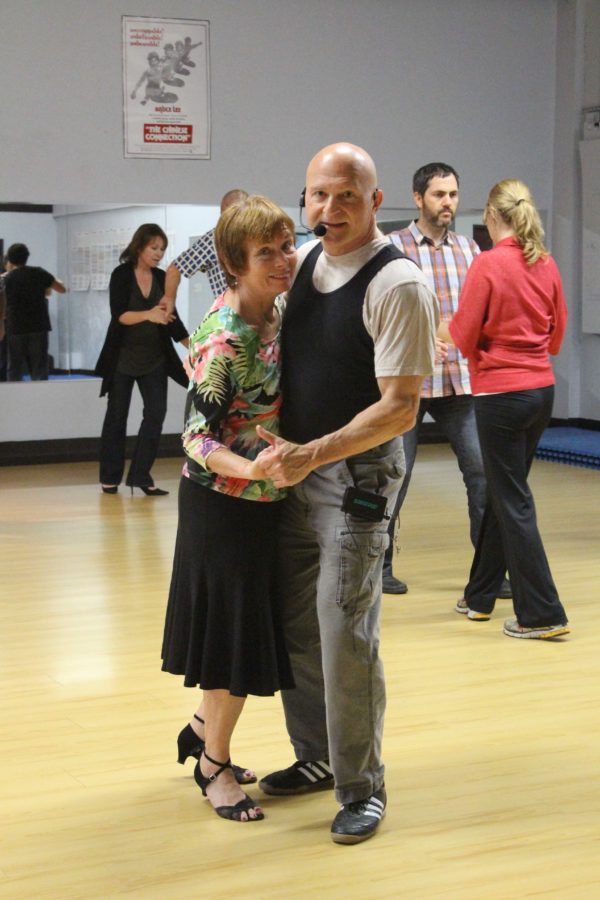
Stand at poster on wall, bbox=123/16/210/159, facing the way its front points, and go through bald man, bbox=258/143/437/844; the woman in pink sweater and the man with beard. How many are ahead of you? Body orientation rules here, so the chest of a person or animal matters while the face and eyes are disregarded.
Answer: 3

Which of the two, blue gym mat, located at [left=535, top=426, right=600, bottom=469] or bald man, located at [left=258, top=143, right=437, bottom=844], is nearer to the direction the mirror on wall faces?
the bald man

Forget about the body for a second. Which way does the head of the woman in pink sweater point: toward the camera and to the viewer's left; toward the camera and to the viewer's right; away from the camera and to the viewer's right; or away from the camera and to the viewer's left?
away from the camera and to the viewer's left

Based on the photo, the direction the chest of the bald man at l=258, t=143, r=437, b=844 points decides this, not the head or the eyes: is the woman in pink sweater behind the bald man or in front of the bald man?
behind

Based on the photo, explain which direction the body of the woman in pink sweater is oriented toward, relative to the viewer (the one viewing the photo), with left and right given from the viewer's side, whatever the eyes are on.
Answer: facing away from the viewer and to the left of the viewer

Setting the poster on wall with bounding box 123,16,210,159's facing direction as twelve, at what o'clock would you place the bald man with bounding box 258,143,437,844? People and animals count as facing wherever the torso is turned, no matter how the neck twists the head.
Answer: The bald man is roughly at 12 o'clock from the poster on wall.
